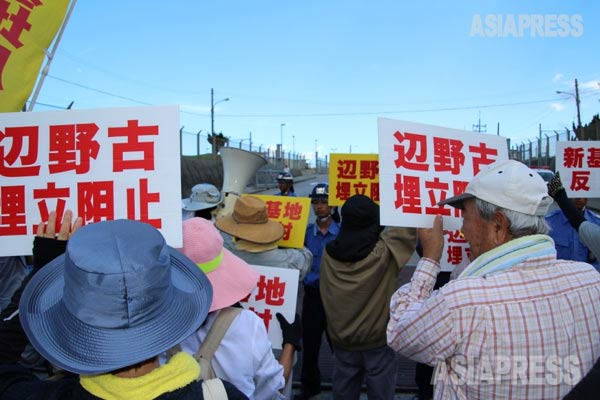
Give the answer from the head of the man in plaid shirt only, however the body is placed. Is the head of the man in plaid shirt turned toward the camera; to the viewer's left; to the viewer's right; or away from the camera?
to the viewer's left

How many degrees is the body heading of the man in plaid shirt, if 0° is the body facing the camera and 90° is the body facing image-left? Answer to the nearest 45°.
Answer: approximately 135°
